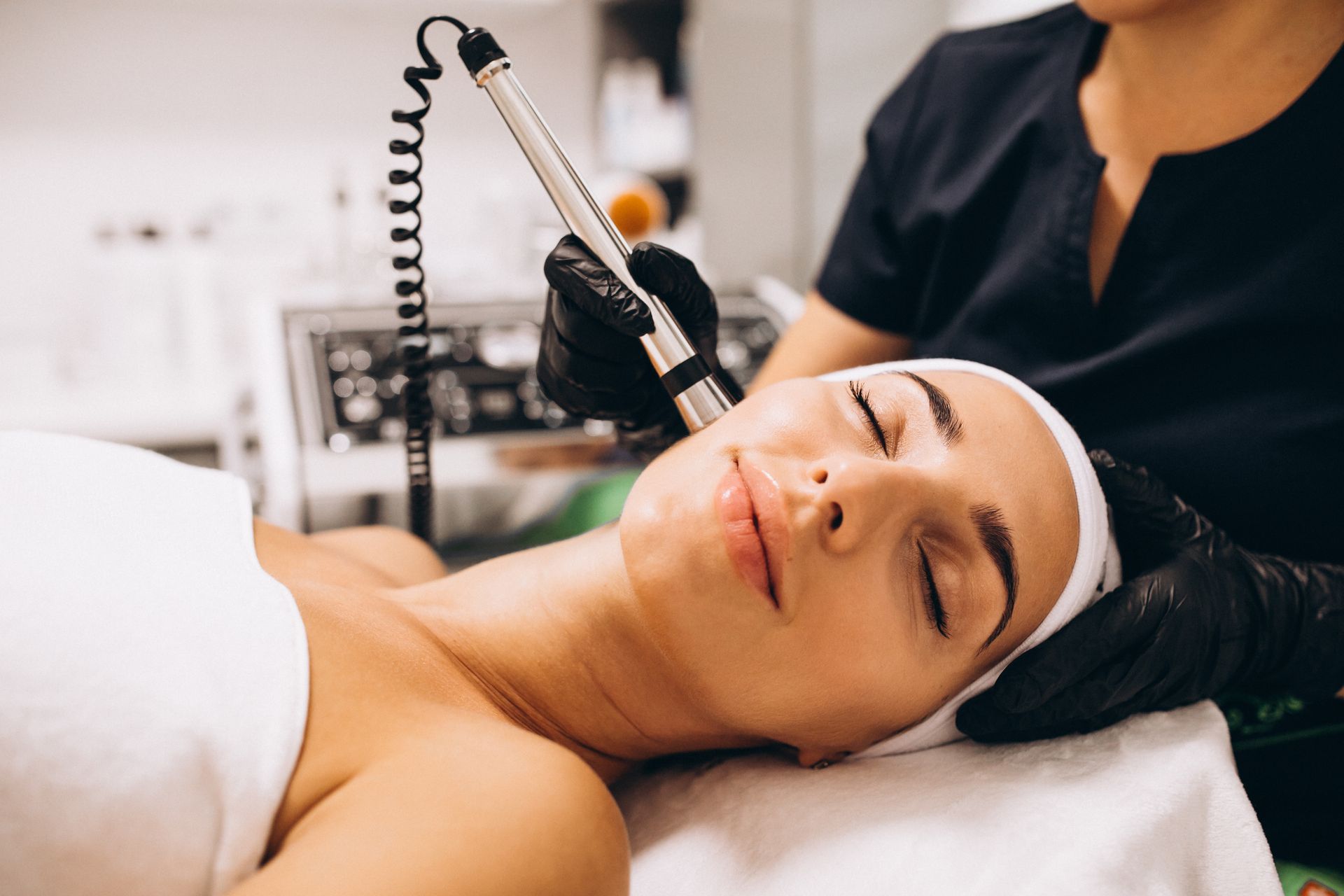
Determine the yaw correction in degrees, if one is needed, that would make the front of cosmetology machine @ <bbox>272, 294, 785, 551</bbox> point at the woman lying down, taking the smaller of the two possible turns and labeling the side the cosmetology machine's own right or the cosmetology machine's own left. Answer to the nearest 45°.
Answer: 0° — it already faces them

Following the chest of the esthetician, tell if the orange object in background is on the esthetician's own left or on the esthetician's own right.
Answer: on the esthetician's own right

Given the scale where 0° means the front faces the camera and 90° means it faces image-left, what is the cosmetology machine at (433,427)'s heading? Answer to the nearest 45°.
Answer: approximately 0°
